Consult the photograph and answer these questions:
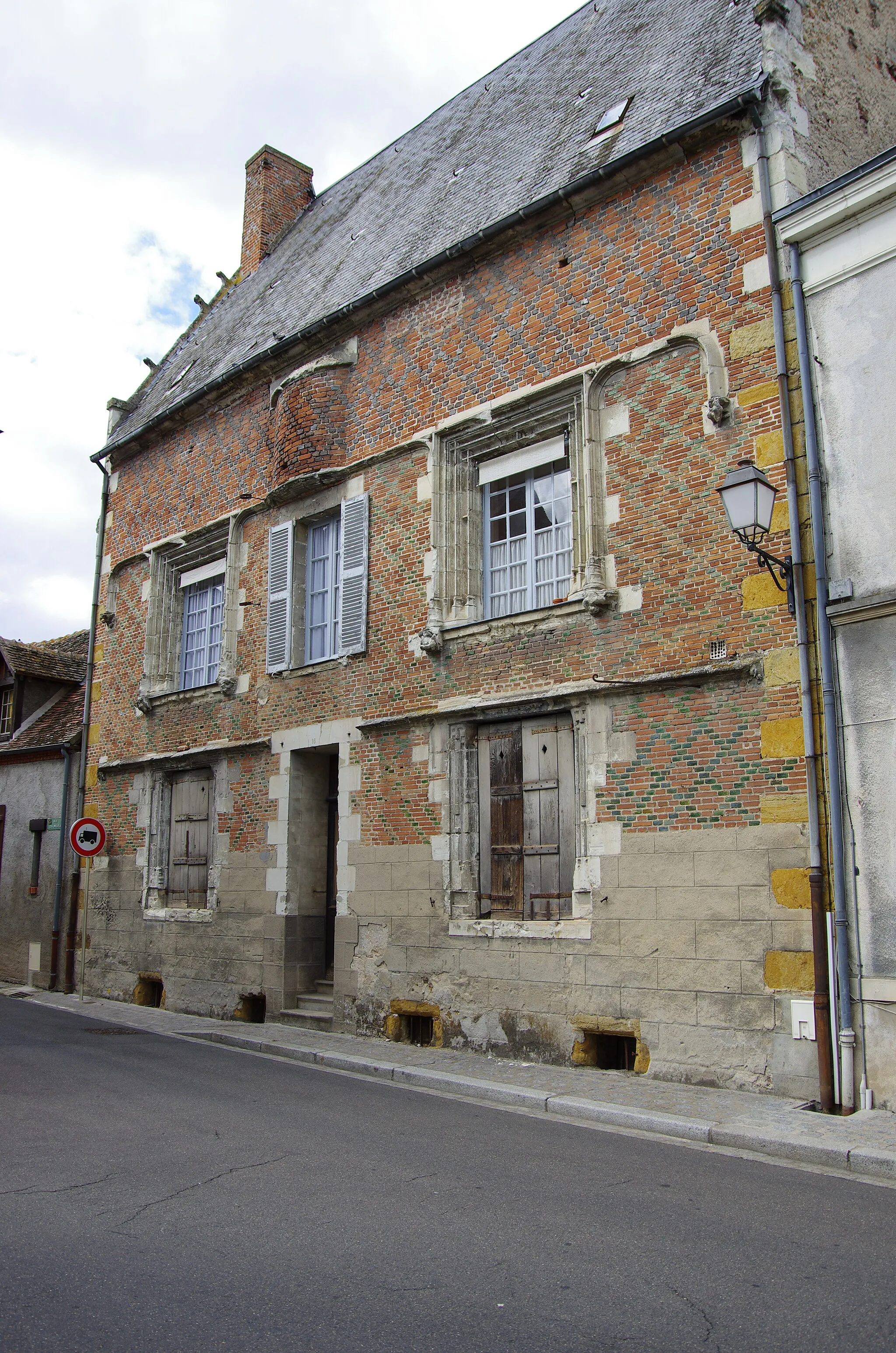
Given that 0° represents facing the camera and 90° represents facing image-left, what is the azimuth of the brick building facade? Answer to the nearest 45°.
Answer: approximately 45°

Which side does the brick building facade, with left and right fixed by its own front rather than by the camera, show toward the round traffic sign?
right
